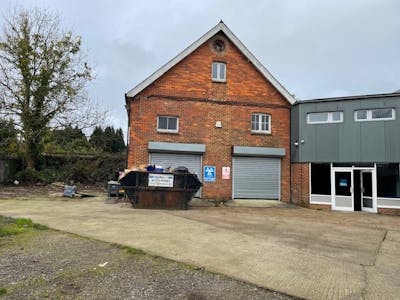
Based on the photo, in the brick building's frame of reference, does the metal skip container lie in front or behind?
in front

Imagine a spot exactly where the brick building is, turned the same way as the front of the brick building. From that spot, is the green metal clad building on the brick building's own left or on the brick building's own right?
on the brick building's own left

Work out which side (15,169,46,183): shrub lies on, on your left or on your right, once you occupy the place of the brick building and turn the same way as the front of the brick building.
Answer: on your right

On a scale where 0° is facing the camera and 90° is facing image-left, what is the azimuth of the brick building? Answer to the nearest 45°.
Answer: approximately 0°

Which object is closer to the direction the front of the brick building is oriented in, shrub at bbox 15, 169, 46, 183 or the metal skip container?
the metal skip container

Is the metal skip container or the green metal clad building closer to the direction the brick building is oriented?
the metal skip container
